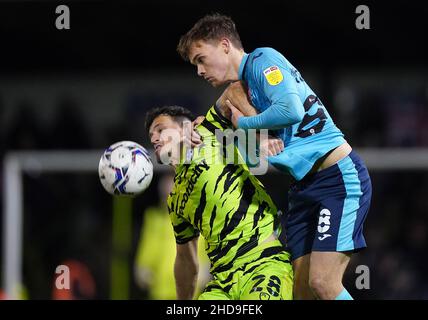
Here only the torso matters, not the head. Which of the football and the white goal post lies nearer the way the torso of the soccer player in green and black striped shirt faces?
the football

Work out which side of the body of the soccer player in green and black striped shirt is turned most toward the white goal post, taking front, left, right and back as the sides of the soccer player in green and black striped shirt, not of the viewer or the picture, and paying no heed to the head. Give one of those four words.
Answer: right

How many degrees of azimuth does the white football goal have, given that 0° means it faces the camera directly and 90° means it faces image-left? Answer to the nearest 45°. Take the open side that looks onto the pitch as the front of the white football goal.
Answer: approximately 0°

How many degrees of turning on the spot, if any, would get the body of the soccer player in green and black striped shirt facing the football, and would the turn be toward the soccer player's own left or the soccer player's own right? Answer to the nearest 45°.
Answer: approximately 45° to the soccer player's own right

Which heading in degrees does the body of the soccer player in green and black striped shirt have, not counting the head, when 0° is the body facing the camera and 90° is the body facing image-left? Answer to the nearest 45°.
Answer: approximately 45°
